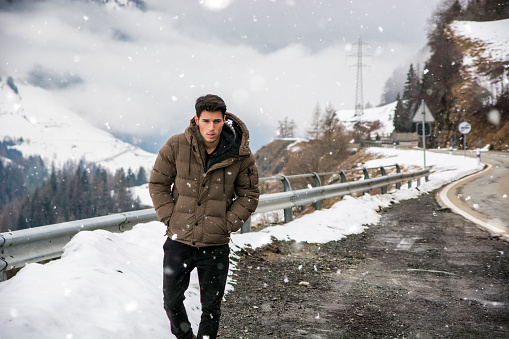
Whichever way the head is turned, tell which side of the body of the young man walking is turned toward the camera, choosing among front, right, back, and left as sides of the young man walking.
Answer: front
